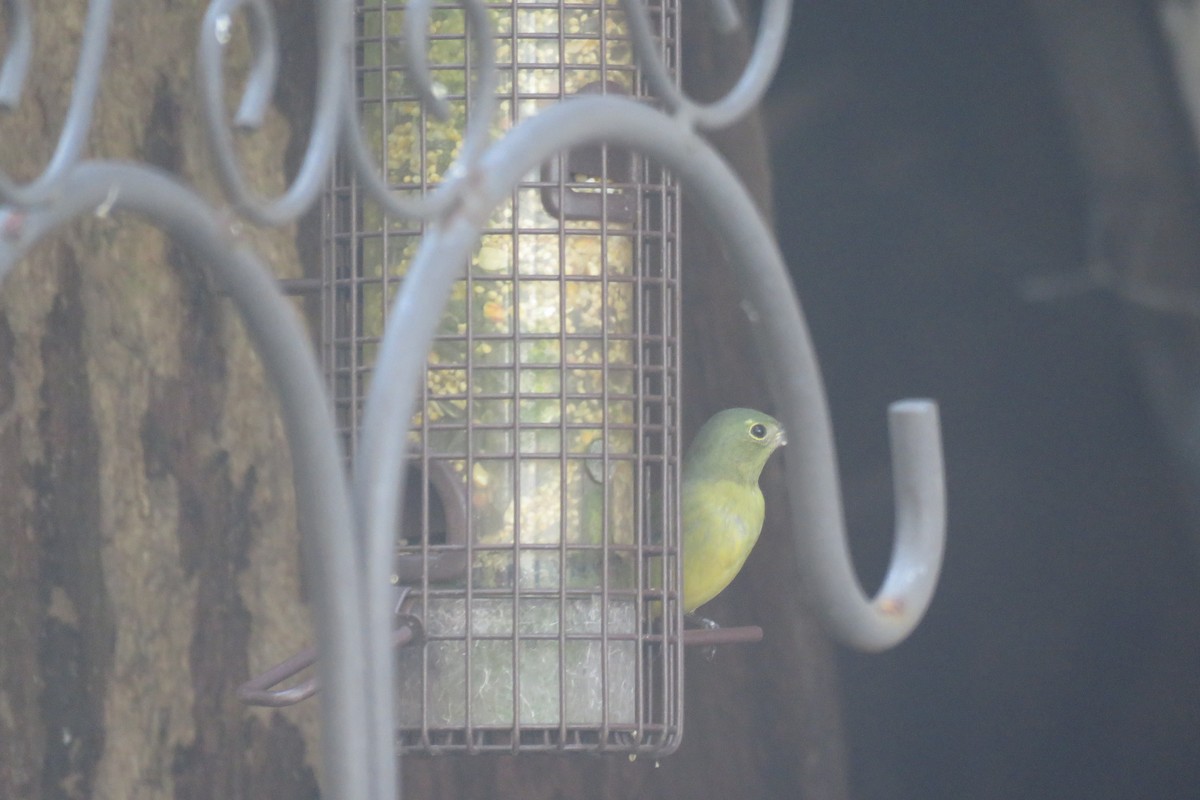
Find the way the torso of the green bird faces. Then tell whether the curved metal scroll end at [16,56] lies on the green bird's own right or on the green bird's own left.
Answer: on the green bird's own right

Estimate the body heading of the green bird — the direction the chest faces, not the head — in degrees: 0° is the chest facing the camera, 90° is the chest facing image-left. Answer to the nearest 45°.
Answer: approximately 270°

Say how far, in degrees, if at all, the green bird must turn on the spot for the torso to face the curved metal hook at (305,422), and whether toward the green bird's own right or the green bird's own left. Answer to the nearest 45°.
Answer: approximately 90° to the green bird's own right

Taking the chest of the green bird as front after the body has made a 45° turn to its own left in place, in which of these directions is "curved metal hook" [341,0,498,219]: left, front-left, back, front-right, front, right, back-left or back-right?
back-right

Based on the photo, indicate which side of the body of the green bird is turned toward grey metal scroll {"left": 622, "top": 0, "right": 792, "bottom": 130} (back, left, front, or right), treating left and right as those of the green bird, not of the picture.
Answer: right

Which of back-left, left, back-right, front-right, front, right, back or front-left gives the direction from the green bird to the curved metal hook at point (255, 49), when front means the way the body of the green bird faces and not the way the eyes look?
right

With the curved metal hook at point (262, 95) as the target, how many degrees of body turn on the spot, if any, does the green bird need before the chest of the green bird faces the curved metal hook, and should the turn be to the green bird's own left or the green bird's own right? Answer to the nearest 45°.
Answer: approximately 90° to the green bird's own right
